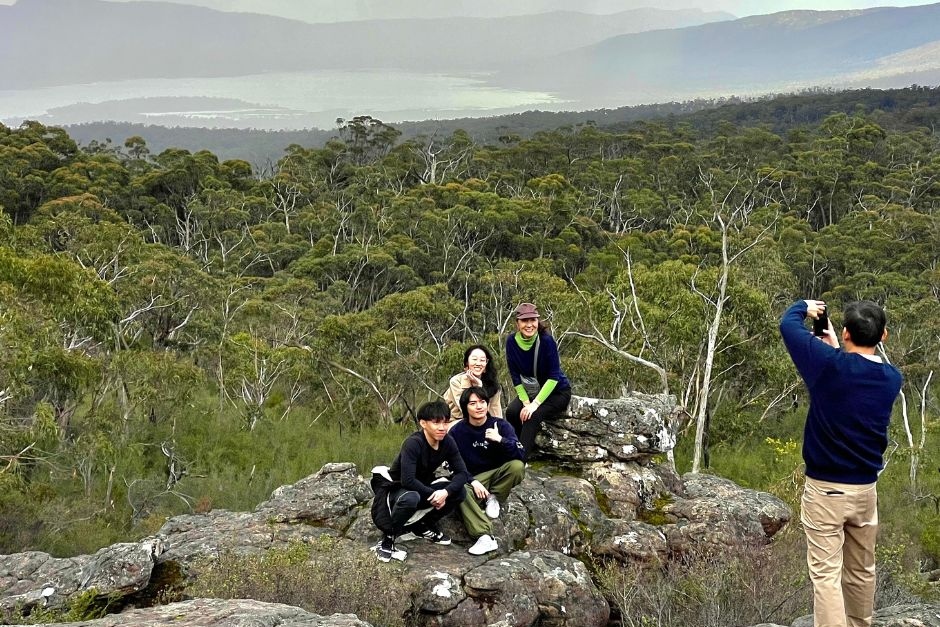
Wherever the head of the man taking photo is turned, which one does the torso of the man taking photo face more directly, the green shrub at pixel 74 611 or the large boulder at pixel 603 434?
the large boulder

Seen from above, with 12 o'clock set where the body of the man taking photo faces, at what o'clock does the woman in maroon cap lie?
The woman in maroon cap is roughly at 12 o'clock from the man taking photo.

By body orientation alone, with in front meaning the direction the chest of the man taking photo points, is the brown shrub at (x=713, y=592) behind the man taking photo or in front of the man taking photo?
in front

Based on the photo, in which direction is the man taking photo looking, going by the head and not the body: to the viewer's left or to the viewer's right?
to the viewer's left

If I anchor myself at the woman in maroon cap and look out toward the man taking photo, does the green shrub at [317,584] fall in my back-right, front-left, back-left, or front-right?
front-right

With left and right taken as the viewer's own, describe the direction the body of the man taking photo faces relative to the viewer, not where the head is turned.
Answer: facing away from the viewer and to the left of the viewer

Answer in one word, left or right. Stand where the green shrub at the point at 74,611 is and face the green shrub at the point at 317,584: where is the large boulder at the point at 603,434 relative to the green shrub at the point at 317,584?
left

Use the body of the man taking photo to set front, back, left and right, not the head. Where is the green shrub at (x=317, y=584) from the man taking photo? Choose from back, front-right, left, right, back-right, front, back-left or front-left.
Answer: front-left

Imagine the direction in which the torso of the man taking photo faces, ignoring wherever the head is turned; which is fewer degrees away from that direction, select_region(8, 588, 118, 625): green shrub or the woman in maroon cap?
the woman in maroon cap

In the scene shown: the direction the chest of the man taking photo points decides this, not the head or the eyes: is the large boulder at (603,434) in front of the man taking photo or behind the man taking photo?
in front

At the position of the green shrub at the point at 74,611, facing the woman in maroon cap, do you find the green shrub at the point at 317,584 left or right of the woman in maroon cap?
right
